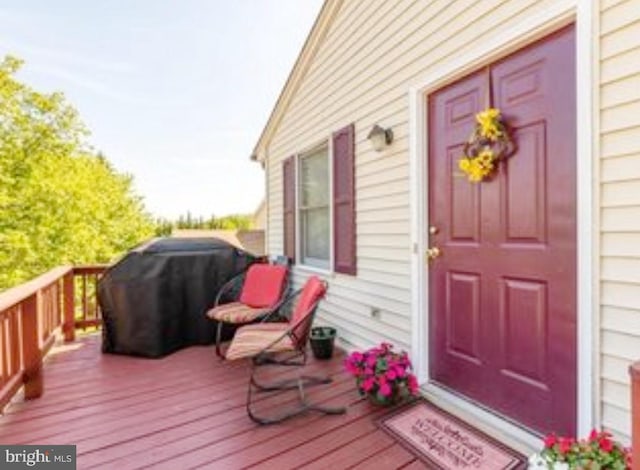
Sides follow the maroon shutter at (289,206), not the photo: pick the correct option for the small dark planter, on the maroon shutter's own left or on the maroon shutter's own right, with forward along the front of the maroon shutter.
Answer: on the maroon shutter's own left

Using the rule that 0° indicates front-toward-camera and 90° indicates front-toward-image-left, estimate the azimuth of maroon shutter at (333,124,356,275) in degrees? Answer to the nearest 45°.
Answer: approximately 45°

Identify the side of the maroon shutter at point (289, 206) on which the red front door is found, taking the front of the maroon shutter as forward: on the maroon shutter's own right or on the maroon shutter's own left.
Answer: on the maroon shutter's own left

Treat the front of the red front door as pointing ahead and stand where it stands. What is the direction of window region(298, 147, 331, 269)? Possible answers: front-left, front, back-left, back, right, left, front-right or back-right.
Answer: right

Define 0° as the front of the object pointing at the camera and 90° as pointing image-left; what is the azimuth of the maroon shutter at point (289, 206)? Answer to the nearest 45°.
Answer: approximately 45°

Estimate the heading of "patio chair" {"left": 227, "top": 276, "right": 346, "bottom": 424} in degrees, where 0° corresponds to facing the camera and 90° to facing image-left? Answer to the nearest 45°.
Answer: approximately 90°

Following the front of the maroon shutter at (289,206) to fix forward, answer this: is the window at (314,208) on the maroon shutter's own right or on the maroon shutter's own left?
on the maroon shutter's own left

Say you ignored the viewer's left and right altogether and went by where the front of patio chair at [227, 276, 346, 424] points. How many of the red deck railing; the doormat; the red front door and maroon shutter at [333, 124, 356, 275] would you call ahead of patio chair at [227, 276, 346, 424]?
1

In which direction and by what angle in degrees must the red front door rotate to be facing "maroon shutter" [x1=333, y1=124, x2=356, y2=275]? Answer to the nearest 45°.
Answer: approximately 90° to its right
